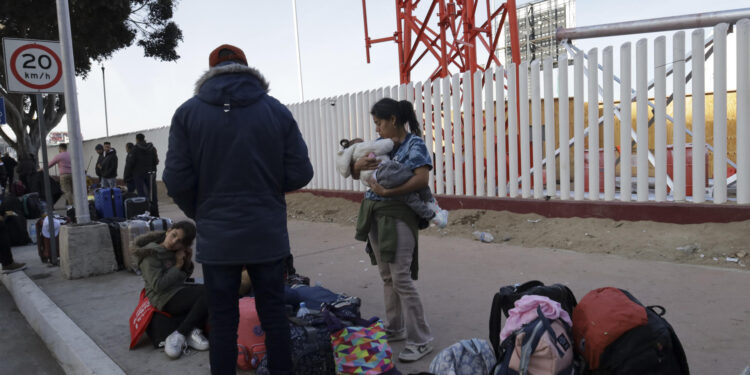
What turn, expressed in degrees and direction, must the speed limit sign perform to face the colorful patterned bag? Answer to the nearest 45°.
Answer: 0° — it already faces it

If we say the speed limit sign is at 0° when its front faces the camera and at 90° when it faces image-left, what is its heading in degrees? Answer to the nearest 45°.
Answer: approximately 0°

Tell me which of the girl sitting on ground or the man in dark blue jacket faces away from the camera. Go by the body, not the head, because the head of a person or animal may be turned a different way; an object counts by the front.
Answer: the man in dark blue jacket

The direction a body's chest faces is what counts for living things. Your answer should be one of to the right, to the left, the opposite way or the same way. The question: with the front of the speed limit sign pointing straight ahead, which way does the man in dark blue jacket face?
the opposite way

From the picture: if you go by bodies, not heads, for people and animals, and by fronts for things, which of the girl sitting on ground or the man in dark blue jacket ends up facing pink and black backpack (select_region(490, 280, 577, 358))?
the girl sitting on ground

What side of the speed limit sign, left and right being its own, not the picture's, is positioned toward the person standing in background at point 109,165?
back

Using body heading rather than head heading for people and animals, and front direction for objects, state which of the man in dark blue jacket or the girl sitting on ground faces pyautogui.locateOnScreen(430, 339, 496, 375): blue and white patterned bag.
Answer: the girl sitting on ground

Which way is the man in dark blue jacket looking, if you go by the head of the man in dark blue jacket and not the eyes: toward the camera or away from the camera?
away from the camera

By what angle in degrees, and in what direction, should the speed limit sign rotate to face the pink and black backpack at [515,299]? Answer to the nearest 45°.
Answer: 0° — it already faces it

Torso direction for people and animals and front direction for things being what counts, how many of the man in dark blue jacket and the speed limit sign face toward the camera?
1

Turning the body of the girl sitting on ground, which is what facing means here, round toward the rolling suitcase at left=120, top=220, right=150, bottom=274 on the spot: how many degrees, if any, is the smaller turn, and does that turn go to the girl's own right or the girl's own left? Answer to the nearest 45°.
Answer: approximately 135° to the girl's own left

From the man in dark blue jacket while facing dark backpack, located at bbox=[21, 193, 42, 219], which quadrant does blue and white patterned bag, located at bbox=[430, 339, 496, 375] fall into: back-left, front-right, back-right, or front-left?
back-right

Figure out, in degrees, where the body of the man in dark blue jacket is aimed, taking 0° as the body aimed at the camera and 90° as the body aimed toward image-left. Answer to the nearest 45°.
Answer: approximately 180°

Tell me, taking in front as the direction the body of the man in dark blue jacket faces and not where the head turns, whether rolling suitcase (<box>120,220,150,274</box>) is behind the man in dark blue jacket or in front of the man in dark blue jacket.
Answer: in front
